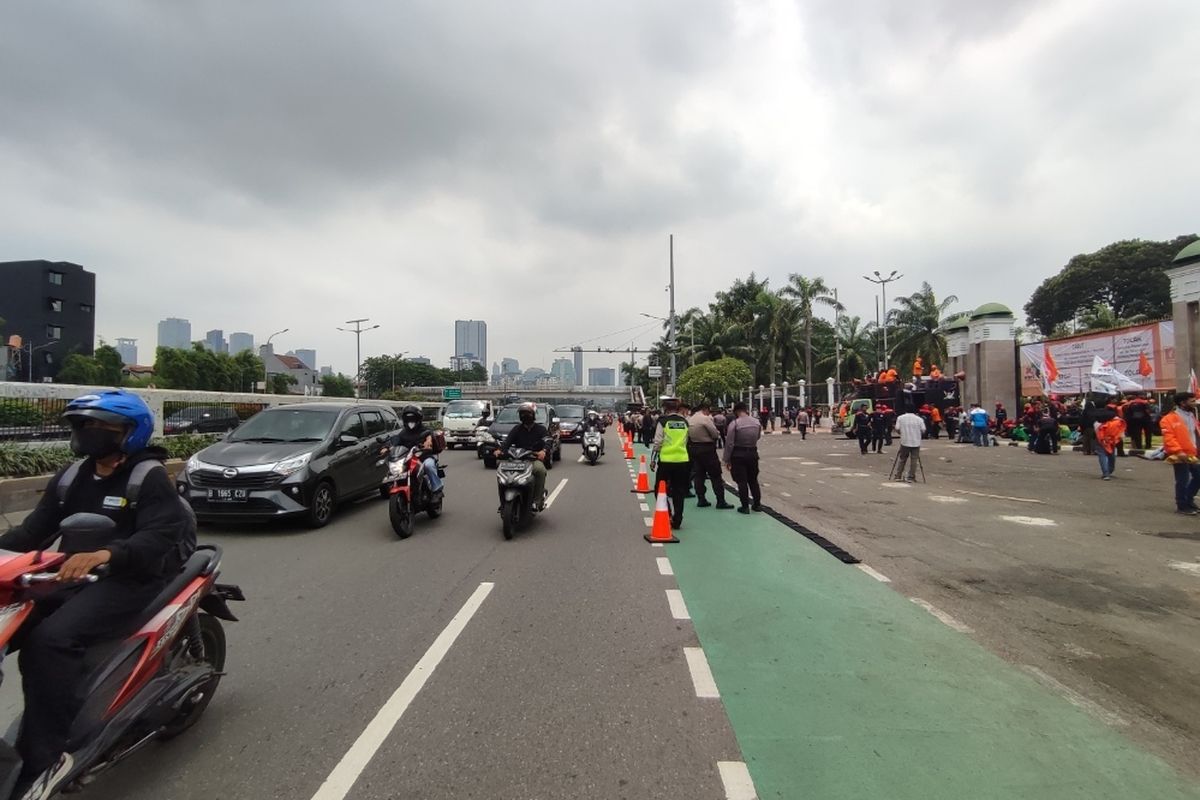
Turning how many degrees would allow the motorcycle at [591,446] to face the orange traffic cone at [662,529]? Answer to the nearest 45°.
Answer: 0° — it already faces it

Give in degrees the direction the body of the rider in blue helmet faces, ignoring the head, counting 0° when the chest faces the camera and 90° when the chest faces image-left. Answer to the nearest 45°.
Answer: approximately 45°

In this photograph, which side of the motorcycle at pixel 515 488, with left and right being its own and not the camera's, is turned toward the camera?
front

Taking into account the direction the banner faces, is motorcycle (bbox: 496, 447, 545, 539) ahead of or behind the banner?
ahead

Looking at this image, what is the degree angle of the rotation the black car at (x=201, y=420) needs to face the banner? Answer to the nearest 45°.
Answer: approximately 135° to its left

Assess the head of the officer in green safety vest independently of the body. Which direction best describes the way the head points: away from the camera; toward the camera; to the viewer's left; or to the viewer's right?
away from the camera

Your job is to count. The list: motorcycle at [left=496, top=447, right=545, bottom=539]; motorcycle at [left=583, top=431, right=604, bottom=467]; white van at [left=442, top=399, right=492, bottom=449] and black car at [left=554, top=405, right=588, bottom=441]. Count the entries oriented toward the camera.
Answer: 4

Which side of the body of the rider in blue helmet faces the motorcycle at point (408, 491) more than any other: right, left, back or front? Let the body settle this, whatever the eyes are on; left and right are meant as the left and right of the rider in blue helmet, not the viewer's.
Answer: back

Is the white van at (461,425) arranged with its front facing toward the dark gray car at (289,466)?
yes

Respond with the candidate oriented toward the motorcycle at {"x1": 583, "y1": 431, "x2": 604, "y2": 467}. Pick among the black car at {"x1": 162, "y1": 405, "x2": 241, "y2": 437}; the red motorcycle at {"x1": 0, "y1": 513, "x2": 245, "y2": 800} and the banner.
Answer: the banner

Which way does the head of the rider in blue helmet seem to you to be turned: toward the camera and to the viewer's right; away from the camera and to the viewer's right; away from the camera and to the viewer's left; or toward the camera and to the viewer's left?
toward the camera and to the viewer's left

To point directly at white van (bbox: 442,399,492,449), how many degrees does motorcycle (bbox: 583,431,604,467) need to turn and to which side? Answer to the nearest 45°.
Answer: approximately 135° to its right

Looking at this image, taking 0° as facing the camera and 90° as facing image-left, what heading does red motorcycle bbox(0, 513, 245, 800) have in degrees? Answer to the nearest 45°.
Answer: approximately 45°

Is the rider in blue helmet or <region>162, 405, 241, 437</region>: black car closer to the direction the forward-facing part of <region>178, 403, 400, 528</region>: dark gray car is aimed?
the rider in blue helmet

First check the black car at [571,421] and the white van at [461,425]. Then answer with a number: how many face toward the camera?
2

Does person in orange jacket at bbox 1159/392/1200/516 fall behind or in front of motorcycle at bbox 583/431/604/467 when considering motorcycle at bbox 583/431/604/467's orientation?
in front

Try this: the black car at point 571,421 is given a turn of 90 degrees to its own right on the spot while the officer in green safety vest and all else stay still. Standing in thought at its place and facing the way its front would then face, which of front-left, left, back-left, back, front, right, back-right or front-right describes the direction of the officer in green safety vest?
left

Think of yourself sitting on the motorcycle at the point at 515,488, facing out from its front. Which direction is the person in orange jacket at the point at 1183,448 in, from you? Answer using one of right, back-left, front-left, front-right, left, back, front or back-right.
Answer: left

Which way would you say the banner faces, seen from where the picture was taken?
facing the viewer and to the left of the viewer

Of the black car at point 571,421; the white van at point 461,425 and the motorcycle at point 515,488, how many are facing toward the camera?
3
